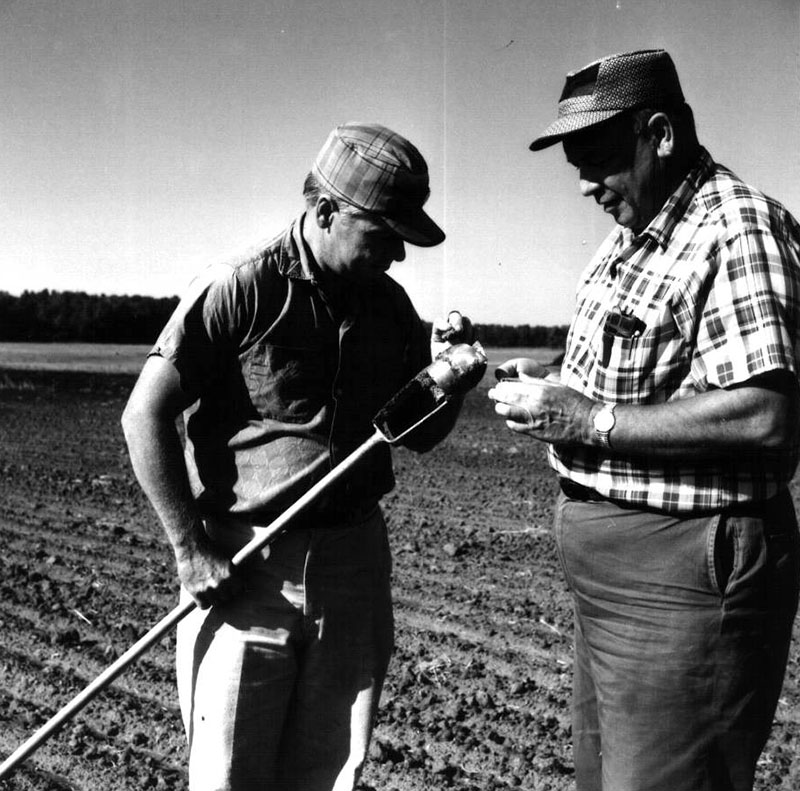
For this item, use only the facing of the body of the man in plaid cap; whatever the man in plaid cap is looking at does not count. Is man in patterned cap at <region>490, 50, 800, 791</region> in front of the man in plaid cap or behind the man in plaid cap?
in front

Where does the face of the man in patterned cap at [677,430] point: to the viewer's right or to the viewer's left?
to the viewer's left

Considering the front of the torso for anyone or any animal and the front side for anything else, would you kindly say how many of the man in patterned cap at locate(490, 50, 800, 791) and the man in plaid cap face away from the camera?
0

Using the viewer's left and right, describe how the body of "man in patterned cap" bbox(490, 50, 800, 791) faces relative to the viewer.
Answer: facing the viewer and to the left of the viewer

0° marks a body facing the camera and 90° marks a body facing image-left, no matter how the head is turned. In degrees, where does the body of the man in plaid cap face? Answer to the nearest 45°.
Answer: approximately 315°

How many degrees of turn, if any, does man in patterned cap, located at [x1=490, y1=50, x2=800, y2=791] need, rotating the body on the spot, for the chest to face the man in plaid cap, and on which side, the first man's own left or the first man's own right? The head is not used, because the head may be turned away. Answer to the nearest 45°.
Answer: approximately 45° to the first man's own right
